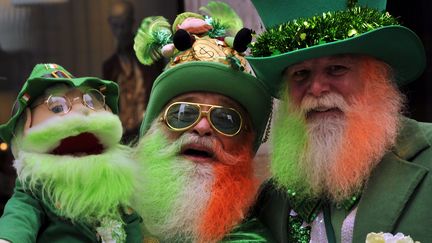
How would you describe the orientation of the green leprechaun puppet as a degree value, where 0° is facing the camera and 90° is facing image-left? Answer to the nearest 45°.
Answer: approximately 315°

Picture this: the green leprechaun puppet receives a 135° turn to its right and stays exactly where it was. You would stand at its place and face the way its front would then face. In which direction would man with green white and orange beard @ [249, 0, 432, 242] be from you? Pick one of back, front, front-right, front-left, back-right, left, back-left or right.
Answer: back

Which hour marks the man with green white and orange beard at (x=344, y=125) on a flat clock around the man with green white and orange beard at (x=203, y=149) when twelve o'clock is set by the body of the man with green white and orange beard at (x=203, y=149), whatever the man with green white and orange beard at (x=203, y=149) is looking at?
the man with green white and orange beard at (x=344, y=125) is roughly at 10 o'clock from the man with green white and orange beard at (x=203, y=149).
